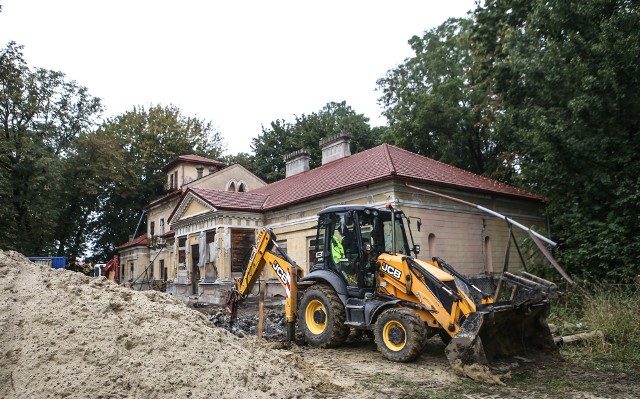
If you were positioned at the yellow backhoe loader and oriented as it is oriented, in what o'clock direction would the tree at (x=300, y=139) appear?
The tree is roughly at 7 o'clock from the yellow backhoe loader.

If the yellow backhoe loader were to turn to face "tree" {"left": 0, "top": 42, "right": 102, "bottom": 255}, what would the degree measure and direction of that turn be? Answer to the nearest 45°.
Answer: approximately 180°

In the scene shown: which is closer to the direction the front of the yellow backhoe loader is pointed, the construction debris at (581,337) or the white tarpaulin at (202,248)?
the construction debris

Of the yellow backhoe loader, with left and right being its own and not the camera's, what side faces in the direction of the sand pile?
right

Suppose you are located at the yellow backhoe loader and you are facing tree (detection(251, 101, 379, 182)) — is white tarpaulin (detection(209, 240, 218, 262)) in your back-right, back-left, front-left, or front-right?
front-left

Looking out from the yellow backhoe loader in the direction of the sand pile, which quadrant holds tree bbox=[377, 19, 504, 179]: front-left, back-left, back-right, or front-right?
back-right

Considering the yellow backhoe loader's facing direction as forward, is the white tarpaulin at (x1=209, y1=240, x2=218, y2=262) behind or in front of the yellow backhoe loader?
behind

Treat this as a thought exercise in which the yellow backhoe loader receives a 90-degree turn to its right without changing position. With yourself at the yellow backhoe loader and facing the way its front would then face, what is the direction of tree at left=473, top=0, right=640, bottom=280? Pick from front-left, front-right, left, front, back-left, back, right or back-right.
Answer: back

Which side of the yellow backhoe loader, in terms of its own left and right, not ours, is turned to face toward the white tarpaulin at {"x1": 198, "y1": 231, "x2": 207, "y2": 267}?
back

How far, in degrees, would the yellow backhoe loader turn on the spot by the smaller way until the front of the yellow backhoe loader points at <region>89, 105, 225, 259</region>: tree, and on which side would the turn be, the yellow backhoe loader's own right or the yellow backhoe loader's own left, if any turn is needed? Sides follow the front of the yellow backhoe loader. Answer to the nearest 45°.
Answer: approximately 180°

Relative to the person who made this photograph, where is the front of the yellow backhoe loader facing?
facing the viewer and to the right of the viewer

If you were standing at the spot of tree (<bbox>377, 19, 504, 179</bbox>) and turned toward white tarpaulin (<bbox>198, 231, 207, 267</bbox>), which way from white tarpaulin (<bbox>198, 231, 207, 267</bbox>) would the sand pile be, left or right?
left

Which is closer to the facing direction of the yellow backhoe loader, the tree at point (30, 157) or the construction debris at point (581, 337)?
the construction debris
